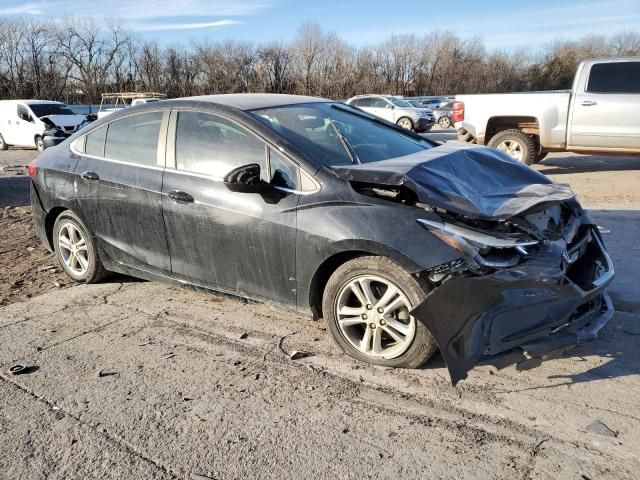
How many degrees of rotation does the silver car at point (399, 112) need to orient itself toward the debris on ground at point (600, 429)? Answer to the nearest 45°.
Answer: approximately 45° to its right

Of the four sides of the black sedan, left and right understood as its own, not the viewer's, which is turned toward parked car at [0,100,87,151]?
back

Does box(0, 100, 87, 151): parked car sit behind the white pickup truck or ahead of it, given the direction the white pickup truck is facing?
behind

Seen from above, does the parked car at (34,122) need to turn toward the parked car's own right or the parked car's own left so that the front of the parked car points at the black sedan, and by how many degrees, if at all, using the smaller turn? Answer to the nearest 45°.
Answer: approximately 45° to the parked car's own right

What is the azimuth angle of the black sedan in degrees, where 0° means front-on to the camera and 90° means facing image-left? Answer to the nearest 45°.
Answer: approximately 315°

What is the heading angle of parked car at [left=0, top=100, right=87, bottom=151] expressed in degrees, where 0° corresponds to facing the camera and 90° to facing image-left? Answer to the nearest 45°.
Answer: approximately 315°

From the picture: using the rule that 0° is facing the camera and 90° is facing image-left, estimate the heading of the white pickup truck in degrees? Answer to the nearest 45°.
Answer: approximately 270°

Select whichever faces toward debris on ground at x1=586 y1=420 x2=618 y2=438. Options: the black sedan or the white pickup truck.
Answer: the black sedan

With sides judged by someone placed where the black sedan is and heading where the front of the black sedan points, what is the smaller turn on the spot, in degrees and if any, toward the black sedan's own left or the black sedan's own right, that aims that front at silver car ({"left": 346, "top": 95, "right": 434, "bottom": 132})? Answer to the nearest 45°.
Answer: approximately 135° to the black sedan's own left
